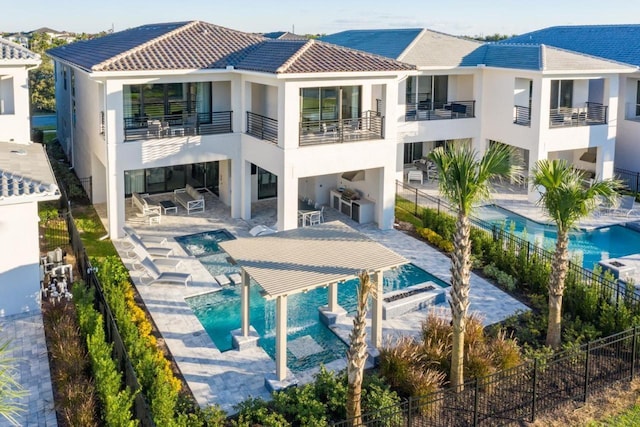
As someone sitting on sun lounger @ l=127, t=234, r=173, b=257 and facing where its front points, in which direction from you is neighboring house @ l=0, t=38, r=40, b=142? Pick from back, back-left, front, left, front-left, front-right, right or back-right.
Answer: back-left

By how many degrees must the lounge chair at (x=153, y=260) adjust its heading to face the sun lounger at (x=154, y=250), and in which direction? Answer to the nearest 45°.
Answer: approximately 90° to its left

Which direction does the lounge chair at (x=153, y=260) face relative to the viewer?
to the viewer's right

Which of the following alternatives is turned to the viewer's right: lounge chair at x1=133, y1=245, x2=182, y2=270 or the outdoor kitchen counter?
the lounge chair

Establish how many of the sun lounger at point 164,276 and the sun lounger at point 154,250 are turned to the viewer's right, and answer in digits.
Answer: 2

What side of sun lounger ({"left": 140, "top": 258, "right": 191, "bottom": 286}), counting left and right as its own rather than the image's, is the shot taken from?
right

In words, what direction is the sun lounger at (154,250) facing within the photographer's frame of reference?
facing to the right of the viewer

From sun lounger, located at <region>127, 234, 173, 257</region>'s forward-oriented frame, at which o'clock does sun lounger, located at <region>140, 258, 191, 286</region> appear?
sun lounger, located at <region>140, 258, 191, 286</region> is roughly at 3 o'clock from sun lounger, located at <region>127, 234, 173, 257</region>.
